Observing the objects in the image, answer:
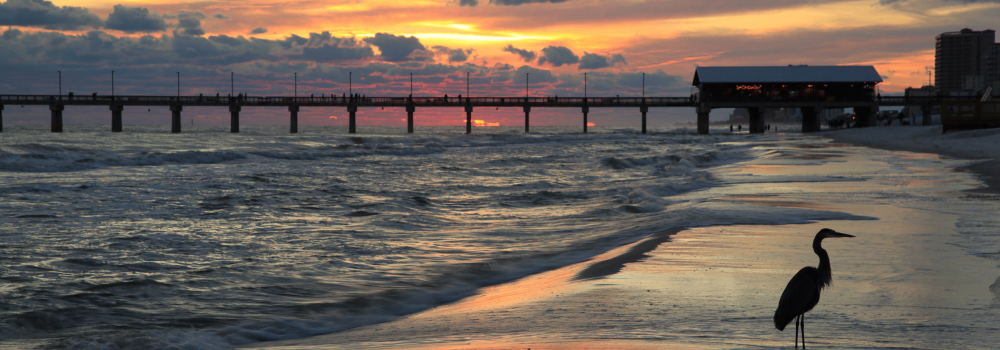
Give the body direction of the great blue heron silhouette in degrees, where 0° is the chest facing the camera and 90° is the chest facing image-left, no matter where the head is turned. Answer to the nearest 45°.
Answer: approximately 270°
